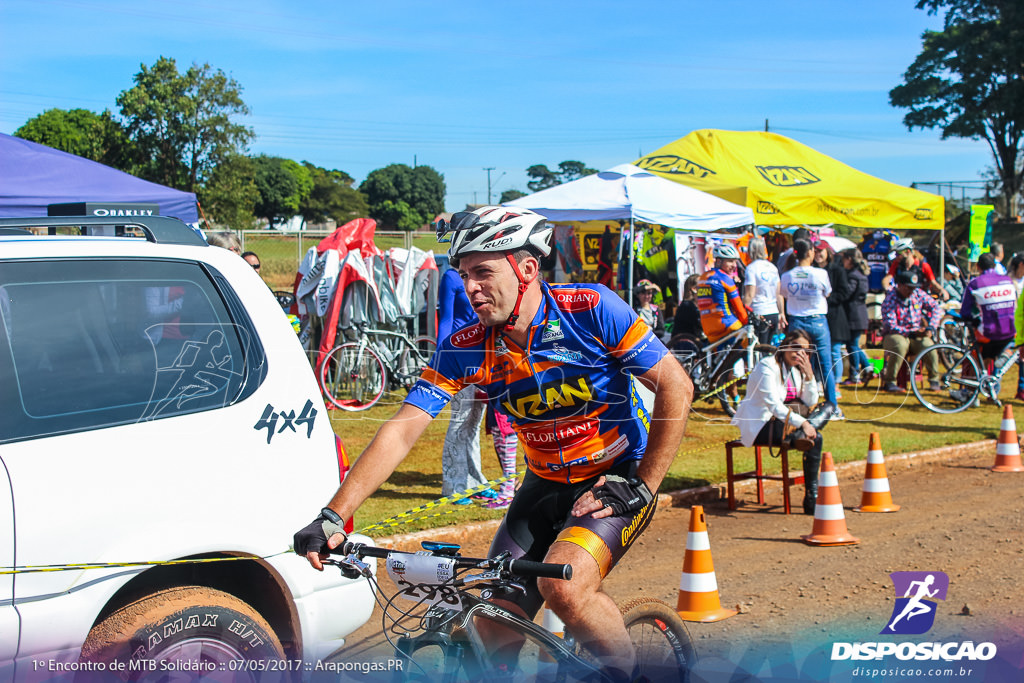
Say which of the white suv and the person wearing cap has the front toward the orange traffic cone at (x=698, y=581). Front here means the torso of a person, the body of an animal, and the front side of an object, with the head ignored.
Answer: the person wearing cap

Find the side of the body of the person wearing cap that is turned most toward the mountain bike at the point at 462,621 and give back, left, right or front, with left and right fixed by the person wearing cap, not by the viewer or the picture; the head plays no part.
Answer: front

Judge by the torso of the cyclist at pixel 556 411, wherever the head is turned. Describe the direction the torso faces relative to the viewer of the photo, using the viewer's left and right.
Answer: facing the viewer and to the left of the viewer

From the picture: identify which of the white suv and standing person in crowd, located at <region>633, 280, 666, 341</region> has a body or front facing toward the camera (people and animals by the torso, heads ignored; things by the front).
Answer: the standing person in crowd

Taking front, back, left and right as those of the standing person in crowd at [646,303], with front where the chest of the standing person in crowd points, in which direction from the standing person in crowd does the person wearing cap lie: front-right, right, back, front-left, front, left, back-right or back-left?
left

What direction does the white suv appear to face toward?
to the viewer's left

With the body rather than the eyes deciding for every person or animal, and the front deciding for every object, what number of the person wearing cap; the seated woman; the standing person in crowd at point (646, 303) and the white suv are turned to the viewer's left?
1

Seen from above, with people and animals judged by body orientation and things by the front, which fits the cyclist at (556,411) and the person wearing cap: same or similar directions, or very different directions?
same or similar directions

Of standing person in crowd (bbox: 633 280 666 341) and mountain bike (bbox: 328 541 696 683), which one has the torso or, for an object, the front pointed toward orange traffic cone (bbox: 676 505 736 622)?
the standing person in crowd

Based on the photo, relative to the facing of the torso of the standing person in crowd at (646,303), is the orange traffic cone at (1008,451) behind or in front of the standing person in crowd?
in front

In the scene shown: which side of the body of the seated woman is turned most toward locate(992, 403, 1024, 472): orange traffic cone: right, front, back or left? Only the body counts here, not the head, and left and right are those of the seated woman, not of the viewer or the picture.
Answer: left

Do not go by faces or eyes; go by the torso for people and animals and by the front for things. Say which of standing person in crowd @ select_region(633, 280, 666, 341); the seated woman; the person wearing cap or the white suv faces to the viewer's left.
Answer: the white suv

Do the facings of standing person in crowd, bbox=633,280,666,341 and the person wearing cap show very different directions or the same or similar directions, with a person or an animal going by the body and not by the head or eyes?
same or similar directions

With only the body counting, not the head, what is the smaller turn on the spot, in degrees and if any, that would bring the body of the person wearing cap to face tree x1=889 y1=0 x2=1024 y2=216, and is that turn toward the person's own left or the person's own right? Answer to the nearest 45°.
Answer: approximately 180°

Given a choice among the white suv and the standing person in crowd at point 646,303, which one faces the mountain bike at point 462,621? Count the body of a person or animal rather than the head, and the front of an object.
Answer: the standing person in crowd

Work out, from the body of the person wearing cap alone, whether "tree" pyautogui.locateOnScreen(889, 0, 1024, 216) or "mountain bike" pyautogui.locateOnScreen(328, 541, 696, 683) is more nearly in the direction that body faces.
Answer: the mountain bike

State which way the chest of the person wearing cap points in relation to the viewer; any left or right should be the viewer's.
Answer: facing the viewer

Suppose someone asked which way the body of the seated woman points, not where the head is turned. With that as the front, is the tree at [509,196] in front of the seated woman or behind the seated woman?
behind
